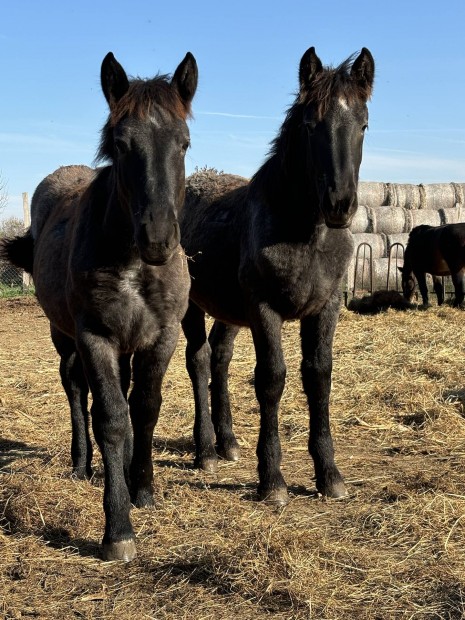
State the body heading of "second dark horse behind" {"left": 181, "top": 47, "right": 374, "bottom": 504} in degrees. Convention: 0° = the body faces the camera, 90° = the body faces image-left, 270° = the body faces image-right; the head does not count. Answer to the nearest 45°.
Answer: approximately 315°

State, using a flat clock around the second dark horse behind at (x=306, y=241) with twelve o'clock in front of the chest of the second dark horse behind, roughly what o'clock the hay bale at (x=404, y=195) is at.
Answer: The hay bale is roughly at 8 o'clock from the second dark horse behind.

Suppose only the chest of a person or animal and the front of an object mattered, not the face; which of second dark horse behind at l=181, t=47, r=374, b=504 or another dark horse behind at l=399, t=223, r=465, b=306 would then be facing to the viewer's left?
another dark horse behind at l=399, t=223, r=465, b=306

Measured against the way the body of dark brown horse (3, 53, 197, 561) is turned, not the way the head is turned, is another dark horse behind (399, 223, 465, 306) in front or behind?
behind

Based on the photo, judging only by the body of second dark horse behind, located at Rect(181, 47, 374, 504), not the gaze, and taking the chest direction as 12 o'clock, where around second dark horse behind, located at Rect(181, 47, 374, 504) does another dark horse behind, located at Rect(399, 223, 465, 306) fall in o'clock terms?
another dark horse behind, located at Rect(399, 223, 465, 306) is roughly at 8 o'clock from second dark horse behind, located at Rect(181, 47, 374, 504).

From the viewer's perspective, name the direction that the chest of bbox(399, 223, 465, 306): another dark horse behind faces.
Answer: to the viewer's left

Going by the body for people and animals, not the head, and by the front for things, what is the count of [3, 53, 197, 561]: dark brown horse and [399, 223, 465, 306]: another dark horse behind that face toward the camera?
1

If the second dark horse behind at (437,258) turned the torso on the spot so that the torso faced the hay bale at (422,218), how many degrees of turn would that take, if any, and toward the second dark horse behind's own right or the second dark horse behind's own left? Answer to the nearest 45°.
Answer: approximately 90° to the second dark horse behind's own right

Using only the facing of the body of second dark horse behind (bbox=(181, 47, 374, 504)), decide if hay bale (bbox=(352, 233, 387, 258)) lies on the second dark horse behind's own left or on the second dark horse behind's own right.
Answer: on the second dark horse behind's own left

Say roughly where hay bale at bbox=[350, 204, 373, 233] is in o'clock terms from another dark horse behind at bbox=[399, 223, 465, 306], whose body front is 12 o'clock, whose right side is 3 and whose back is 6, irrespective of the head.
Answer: The hay bale is roughly at 2 o'clock from the another dark horse behind.
